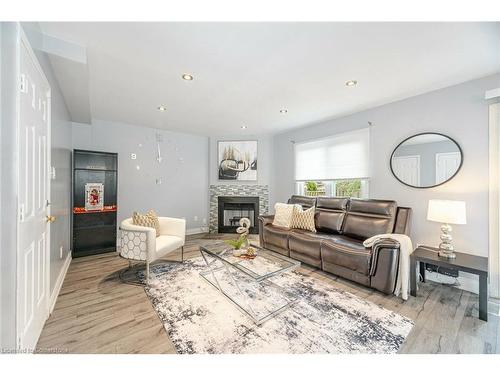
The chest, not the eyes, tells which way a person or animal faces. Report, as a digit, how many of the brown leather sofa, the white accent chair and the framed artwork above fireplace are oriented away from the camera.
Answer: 0

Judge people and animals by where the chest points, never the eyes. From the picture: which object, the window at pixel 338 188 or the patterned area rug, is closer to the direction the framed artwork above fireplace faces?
the patterned area rug

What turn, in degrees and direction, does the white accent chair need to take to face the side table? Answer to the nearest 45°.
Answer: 0° — it already faces it

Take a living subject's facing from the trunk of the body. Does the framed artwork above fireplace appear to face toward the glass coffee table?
yes

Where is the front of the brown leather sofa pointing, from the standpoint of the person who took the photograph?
facing the viewer and to the left of the viewer

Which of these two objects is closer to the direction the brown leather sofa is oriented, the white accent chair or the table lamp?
the white accent chair

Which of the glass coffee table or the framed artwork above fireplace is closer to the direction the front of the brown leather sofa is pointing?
the glass coffee table

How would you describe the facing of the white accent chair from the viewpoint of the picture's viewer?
facing the viewer and to the right of the viewer

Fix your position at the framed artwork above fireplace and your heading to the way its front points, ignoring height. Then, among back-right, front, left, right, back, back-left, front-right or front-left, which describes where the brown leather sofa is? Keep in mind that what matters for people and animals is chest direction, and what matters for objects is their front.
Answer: front-left

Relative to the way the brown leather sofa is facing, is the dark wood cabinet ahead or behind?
ahead

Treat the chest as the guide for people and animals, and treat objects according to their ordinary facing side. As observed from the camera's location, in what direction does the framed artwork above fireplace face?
facing the viewer

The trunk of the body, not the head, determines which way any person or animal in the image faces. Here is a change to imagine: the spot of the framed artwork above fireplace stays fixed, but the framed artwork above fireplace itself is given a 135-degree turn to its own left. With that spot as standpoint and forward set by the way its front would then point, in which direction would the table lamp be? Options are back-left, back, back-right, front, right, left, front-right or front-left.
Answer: right

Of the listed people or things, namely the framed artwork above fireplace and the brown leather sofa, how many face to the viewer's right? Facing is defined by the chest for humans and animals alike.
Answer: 0

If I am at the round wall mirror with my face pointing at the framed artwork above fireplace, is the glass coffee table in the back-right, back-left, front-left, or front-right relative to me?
front-left

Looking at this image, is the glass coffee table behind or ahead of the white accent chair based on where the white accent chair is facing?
ahead

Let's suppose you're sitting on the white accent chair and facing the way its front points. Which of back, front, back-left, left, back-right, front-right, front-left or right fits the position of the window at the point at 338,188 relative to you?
front-left

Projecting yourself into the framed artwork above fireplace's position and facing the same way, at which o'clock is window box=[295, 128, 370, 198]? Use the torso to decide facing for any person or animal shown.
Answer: The window is roughly at 10 o'clock from the framed artwork above fireplace.

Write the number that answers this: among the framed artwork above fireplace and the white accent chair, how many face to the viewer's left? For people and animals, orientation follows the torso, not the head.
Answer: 0

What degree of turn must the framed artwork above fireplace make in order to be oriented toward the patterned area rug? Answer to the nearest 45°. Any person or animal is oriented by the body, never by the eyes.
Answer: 0° — it already faces it
